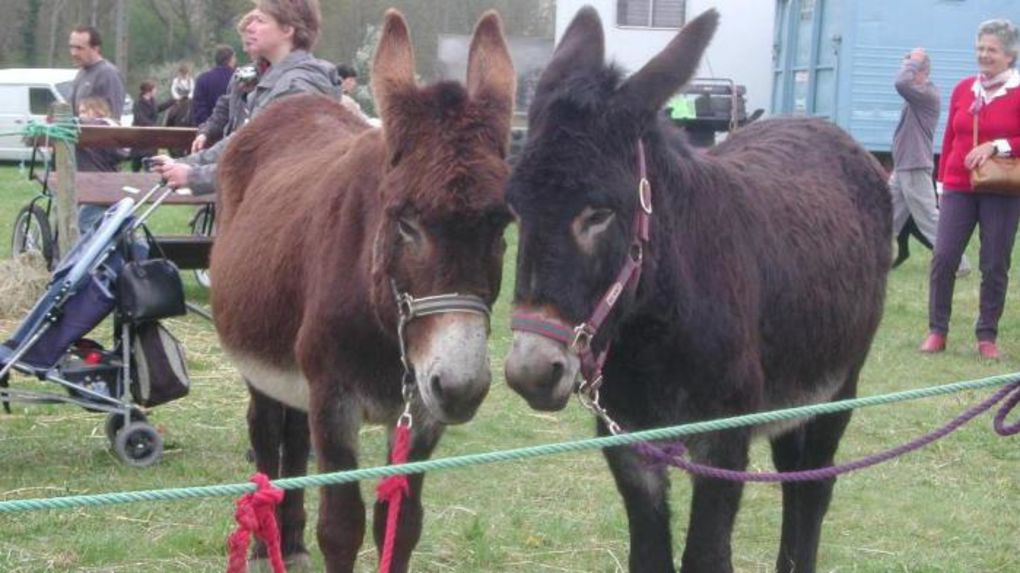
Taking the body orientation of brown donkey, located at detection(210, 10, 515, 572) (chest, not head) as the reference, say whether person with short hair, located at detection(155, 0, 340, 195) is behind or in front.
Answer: behind

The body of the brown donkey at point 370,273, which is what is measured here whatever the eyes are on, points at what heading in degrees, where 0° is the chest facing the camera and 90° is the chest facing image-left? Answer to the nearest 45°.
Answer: approximately 315°

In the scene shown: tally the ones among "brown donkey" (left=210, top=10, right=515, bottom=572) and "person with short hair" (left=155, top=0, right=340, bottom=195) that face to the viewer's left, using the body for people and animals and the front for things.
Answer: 1

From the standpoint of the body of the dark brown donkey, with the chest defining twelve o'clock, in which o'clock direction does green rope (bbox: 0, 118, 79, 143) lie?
The green rope is roughly at 3 o'clock from the dark brown donkey.

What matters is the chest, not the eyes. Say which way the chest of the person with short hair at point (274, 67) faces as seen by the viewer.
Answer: to the viewer's left

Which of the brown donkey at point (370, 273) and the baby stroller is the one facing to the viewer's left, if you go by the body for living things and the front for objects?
the baby stroller

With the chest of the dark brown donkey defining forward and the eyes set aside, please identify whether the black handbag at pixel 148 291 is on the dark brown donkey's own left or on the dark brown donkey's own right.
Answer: on the dark brown donkey's own right

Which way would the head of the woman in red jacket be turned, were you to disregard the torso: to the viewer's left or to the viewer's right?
to the viewer's left

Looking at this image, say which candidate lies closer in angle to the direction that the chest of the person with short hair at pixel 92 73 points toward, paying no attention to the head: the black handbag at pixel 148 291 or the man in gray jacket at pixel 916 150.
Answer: the black handbag

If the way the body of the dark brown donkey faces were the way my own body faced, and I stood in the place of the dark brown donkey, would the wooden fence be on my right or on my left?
on my right

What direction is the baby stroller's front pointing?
to the viewer's left
